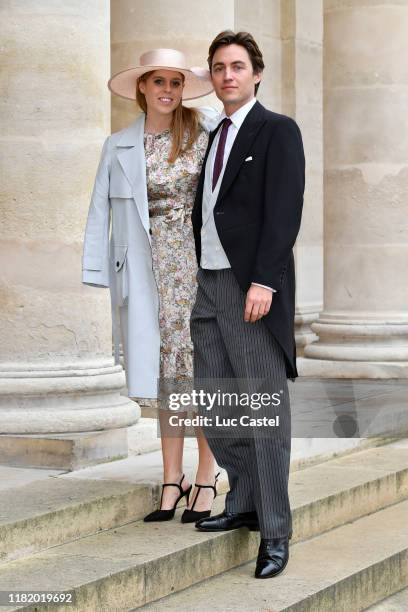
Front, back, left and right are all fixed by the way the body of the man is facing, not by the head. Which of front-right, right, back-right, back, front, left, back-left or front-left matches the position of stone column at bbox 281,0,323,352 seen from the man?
back-right

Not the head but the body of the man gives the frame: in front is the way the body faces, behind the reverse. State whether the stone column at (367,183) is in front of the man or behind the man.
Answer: behind

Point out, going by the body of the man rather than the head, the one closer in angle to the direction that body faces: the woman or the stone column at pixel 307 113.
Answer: the woman

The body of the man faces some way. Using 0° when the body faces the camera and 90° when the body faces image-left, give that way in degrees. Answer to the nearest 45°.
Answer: approximately 45°

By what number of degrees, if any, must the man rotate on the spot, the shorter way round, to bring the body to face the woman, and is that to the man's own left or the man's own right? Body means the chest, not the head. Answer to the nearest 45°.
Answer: approximately 90° to the man's own right
